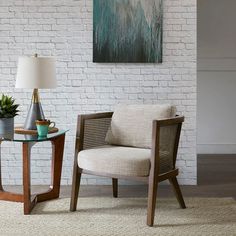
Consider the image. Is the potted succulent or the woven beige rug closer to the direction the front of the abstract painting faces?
the woven beige rug

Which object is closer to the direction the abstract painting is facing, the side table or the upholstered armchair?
the upholstered armchair

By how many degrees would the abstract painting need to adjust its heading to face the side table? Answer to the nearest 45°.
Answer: approximately 45° to its right

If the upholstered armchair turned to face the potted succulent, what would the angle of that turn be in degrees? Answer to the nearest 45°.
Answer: approximately 45° to its right

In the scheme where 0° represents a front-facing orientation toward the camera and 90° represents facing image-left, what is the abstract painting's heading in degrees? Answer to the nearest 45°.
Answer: approximately 0°

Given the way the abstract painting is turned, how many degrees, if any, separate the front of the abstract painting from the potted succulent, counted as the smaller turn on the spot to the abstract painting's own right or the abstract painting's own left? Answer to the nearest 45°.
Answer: approximately 45° to the abstract painting's own right

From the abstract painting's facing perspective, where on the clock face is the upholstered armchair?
The upholstered armchair is roughly at 12 o'clock from the abstract painting.

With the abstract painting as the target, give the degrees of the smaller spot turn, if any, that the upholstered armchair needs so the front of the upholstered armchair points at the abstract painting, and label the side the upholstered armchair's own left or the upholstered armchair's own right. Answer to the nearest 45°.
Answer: approximately 135° to the upholstered armchair's own right
